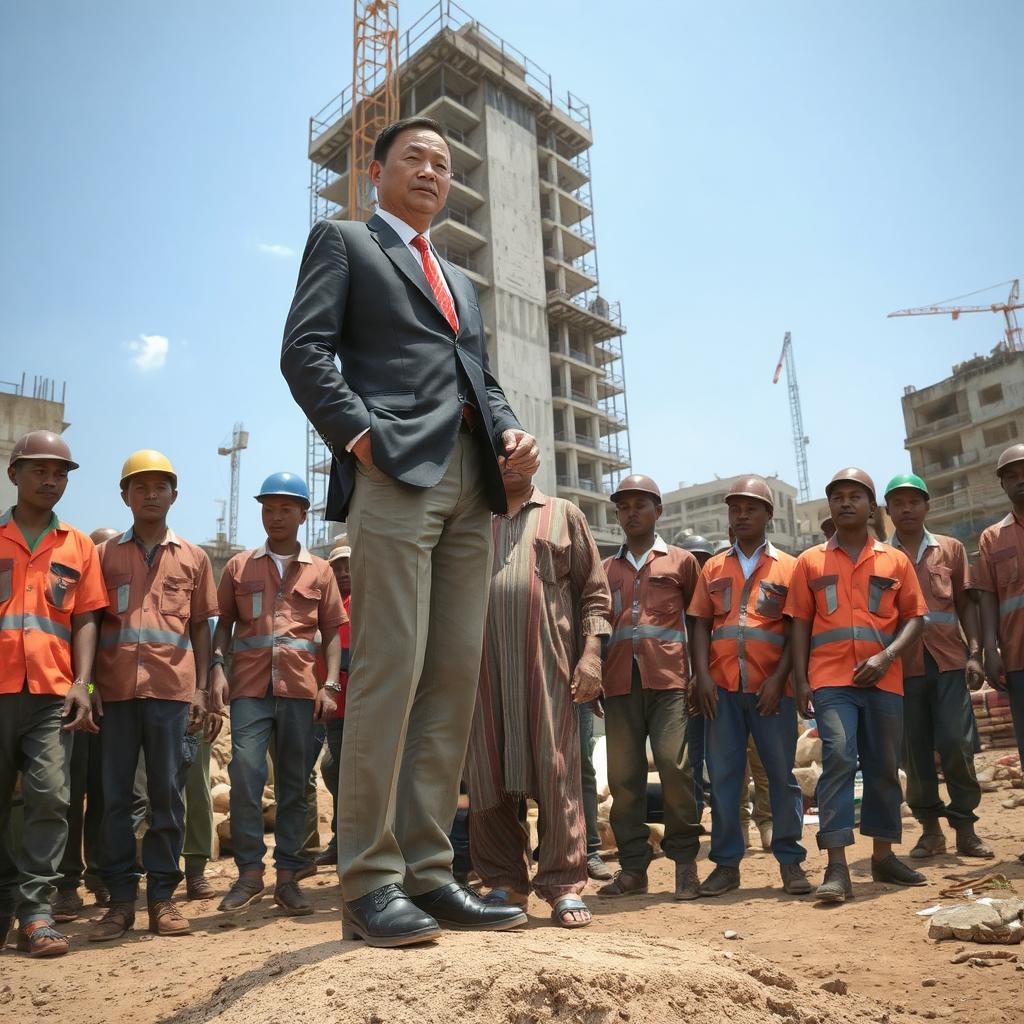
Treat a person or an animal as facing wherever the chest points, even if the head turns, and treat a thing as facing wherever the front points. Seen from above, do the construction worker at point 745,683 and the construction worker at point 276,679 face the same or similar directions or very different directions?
same or similar directions

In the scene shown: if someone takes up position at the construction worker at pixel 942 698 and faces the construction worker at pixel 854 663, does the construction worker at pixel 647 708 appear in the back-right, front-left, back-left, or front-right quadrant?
front-right

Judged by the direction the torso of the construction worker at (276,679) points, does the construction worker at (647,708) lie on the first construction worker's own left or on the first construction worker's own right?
on the first construction worker's own left

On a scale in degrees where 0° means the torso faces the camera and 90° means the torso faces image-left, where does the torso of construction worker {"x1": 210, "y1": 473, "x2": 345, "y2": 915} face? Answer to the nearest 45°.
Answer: approximately 0°

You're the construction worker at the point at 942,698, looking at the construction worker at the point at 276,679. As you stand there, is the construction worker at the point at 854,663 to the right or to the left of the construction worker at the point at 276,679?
left

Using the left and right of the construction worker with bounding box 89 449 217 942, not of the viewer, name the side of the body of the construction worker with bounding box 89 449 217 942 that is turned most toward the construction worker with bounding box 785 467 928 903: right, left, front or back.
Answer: left

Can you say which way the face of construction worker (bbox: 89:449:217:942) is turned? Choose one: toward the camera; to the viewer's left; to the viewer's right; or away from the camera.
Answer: toward the camera

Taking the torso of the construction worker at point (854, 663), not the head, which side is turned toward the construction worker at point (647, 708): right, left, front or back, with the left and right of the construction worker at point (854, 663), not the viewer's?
right

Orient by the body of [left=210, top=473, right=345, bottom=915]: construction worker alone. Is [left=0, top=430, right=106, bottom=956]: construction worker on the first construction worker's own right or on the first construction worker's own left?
on the first construction worker's own right

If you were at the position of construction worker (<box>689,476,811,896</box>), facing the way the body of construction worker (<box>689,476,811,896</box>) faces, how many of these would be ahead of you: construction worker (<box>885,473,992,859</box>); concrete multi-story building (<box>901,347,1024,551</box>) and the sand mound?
1

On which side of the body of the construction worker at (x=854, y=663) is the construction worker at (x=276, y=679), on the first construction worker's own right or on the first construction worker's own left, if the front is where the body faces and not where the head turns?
on the first construction worker's own right

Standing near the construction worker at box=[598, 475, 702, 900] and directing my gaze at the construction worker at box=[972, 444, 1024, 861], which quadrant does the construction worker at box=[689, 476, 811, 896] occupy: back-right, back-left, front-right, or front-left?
front-right

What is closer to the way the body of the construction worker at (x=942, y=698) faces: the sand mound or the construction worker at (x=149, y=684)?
the sand mound

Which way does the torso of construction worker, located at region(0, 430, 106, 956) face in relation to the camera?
toward the camera

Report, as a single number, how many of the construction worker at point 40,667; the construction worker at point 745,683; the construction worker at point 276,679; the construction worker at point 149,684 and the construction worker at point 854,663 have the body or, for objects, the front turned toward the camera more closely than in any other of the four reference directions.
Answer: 5

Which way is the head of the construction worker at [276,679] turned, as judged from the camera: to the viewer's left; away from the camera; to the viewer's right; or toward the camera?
toward the camera

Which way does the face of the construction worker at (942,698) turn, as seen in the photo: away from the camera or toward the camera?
toward the camera

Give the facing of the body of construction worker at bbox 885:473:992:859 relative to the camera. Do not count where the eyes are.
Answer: toward the camera

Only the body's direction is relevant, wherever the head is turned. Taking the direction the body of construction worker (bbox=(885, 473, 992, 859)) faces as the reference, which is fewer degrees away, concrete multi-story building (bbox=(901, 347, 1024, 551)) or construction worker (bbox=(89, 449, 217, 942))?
the construction worker

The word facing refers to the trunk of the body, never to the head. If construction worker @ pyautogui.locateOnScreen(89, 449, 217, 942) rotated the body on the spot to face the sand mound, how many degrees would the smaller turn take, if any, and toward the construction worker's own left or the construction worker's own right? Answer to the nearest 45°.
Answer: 0° — they already face it

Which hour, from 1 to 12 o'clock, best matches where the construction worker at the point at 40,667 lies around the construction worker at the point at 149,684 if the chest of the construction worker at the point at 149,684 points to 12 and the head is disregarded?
the construction worker at the point at 40,667 is roughly at 2 o'clock from the construction worker at the point at 149,684.
